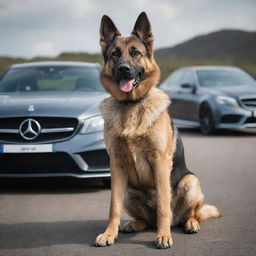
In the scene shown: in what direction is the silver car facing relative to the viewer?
toward the camera

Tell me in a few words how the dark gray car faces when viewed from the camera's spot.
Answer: facing the viewer and to the right of the viewer

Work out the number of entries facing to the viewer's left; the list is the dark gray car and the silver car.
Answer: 0

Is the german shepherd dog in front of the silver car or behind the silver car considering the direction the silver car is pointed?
in front

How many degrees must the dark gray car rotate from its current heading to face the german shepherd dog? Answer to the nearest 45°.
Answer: approximately 45° to its right

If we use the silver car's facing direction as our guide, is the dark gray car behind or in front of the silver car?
behind

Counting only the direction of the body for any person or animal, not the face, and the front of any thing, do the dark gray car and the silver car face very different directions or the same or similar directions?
same or similar directions

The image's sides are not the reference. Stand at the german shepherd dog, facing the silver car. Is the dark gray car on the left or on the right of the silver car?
right
